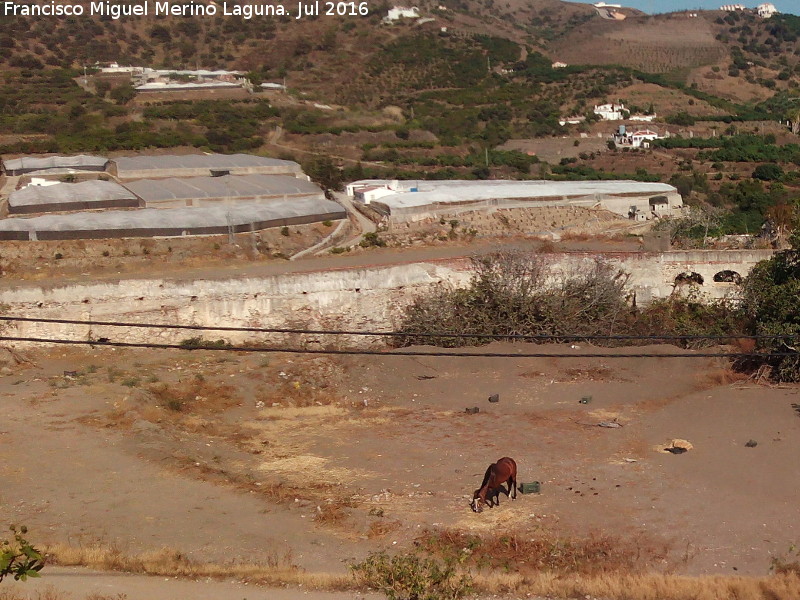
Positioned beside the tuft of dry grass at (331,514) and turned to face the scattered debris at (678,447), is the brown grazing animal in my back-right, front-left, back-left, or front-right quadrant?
front-right

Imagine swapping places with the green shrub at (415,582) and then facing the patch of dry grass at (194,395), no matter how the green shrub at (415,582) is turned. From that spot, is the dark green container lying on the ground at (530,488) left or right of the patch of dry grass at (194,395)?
right

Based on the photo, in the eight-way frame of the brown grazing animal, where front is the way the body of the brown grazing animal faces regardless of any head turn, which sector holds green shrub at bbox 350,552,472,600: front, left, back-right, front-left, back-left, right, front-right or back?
front-left

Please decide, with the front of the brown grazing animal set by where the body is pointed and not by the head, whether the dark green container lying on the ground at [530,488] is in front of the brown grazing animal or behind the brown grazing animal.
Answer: behind

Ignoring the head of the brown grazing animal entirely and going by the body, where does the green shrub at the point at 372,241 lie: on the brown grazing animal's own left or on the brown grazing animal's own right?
on the brown grazing animal's own right

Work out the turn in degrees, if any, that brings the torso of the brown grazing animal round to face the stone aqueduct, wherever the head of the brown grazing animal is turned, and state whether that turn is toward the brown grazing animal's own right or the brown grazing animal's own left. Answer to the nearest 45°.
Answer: approximately 90° to the brown grazing animal's own right

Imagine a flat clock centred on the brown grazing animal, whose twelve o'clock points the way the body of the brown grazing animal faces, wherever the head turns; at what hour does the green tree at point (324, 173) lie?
The green tree is roughly at 4 o'clock from the brown grazing animal.

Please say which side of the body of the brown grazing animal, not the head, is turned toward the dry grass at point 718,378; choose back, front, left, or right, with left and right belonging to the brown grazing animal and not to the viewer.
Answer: back

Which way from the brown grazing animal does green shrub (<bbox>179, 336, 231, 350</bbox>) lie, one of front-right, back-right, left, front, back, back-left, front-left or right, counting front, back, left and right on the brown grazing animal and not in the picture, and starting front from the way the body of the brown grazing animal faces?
right

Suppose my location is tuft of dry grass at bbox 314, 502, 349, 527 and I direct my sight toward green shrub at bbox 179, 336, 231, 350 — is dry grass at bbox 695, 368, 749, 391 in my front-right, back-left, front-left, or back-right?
front-right

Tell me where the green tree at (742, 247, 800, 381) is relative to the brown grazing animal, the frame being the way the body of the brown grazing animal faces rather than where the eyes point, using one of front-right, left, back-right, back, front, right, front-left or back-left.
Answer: back

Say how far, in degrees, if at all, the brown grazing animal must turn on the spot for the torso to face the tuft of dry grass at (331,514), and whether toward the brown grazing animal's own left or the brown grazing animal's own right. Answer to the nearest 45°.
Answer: approximately 45° to the brown grazing animal's own right

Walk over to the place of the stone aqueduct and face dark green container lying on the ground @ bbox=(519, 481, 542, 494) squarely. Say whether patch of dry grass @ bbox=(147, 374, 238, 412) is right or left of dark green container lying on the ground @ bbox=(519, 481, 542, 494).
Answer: right

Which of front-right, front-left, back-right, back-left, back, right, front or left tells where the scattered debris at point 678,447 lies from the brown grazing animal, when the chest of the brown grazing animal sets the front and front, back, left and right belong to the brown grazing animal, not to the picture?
back

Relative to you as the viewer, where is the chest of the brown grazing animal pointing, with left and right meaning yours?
facing the viewer and to the left of the viewer
